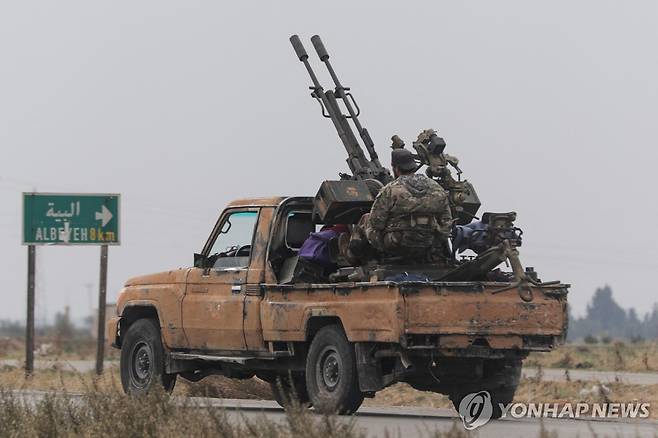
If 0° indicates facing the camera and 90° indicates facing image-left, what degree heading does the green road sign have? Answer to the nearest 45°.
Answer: approximately 0°

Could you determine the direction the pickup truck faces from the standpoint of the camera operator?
facing away from the viewer and to the left of the viewer

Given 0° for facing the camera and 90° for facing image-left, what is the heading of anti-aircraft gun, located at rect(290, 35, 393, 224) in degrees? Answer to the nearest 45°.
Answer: approximately 135°
